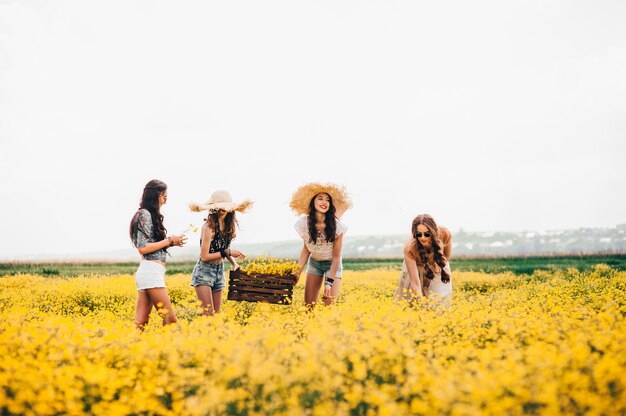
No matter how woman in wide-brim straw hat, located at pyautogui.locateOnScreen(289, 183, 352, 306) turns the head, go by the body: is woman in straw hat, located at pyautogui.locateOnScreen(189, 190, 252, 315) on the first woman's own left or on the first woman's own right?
on the first woman's own right

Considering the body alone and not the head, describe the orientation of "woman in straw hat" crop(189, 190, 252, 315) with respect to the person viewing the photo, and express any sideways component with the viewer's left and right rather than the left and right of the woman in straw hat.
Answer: facing the viewer and to the right of the viewer

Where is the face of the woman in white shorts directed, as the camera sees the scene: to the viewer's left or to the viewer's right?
to the viewer's right

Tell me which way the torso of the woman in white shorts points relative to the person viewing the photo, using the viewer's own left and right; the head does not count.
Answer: facing to the right of the viewer

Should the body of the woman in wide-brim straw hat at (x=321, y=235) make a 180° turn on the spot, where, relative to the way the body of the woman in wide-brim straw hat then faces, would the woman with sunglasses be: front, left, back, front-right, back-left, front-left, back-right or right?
right

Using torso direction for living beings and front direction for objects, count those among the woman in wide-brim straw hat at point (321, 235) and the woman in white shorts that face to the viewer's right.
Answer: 1

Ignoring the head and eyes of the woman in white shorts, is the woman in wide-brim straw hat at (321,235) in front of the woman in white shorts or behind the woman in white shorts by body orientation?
in front

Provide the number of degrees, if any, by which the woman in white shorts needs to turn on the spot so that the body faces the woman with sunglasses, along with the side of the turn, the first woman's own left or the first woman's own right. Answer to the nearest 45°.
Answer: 0° — they already face them

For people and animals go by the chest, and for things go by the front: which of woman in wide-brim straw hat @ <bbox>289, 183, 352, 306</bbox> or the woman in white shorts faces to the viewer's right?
the woman in white shorts

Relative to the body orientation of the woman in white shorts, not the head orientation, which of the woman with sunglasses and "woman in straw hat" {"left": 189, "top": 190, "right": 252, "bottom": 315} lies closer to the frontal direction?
the woman with sunglasses

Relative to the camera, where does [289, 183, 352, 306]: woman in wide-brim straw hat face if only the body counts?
toward the camera
